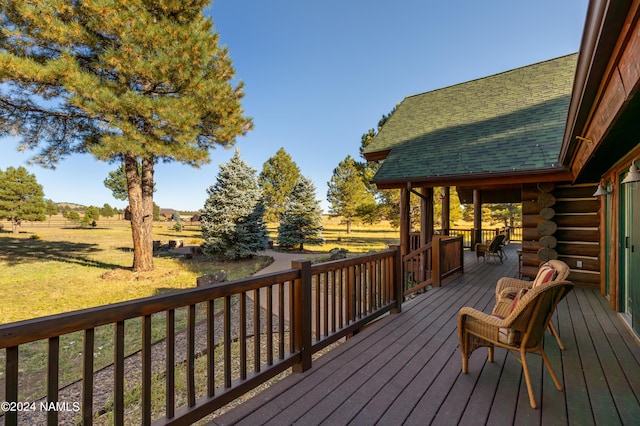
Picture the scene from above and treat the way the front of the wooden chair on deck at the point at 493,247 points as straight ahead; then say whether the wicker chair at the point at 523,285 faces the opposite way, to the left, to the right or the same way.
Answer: the same way

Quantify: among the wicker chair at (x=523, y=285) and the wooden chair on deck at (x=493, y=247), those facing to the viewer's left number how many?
2

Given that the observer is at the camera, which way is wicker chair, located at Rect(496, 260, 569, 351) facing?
facing to the left of the viewer

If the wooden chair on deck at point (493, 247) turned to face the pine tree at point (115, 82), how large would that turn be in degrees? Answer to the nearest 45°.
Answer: approximately 45° to its left

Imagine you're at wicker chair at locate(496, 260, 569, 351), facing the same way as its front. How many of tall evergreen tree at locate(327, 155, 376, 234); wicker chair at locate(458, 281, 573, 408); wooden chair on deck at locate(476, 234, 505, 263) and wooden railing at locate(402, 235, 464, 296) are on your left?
1

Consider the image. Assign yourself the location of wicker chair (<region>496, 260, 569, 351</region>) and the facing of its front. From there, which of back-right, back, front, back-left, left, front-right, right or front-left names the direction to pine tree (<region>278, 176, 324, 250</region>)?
front-right

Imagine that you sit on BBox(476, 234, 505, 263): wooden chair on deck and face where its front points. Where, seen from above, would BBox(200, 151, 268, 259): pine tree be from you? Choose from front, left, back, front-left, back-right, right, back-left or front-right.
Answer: front

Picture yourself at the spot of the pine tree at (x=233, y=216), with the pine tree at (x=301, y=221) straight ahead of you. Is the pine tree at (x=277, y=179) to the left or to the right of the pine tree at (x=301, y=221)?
left

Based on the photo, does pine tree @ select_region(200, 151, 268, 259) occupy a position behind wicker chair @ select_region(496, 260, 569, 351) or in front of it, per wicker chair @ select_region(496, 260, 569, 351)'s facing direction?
in front

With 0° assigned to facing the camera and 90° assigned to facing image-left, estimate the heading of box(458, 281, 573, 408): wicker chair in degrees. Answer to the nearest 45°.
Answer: approximately 135°

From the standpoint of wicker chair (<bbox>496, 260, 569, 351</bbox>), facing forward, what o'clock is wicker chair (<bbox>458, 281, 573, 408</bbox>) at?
wicker chair (<bbox>458, 281, 573, 408</bbox>) is roughly at 9 o'clock from wicker chair (<bbox>496, 260, 569, 351</bbox>).

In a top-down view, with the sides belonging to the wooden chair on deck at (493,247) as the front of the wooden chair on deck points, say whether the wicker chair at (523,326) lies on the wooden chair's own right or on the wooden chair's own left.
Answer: on the wooden chair's own left

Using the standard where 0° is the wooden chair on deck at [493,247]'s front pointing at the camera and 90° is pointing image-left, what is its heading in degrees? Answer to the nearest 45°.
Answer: approximately 90°
